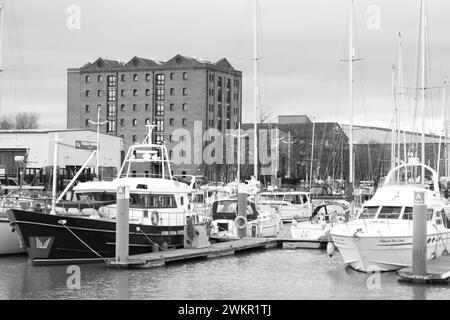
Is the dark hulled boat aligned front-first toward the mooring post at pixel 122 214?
no

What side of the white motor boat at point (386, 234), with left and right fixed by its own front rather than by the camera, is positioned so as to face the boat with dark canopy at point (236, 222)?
right

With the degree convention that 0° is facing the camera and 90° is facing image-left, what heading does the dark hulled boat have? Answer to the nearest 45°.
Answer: approximately 45°

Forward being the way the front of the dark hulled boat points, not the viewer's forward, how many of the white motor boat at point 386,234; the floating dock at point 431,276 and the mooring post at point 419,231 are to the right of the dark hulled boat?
0

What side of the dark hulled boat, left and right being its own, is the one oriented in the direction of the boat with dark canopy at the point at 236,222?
back

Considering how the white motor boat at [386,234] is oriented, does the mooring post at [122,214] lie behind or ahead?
ahead

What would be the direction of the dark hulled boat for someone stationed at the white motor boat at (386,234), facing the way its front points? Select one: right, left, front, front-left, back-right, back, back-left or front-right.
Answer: front-right

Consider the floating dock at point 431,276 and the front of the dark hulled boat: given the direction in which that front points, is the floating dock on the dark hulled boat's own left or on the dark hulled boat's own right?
on the dark hulled boat's own left

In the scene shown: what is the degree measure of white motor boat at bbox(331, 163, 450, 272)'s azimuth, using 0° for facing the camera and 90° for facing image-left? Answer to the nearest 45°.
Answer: approximately 45°

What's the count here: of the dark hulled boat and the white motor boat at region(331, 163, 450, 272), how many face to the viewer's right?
0

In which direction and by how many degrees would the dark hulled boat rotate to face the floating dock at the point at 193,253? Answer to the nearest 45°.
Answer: approximately 135° to its left

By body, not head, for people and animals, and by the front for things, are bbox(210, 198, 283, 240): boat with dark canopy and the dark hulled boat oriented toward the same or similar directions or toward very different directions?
very different directions

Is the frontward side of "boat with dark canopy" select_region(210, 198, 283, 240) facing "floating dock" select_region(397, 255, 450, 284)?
no
